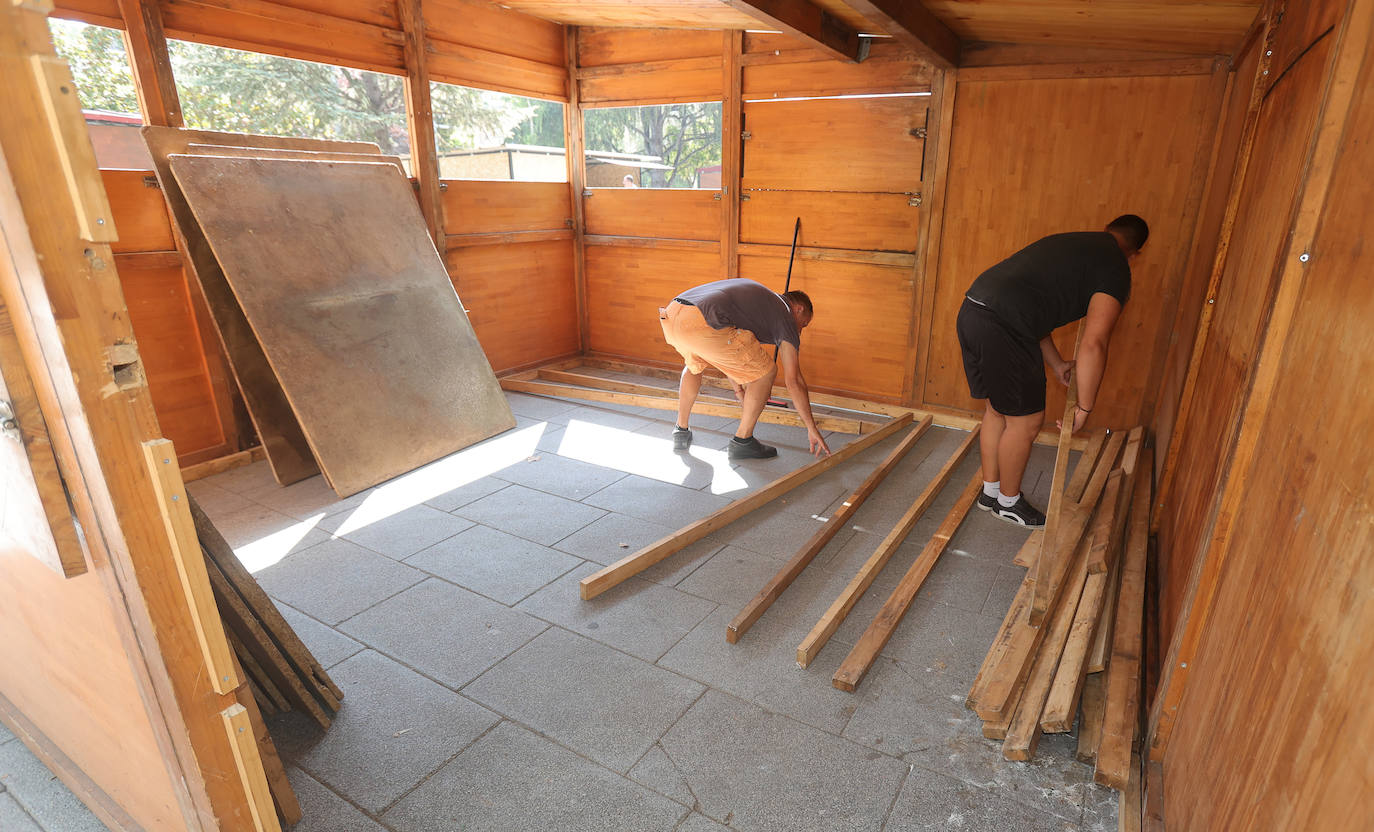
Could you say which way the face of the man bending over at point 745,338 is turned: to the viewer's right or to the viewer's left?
to the viewer's right

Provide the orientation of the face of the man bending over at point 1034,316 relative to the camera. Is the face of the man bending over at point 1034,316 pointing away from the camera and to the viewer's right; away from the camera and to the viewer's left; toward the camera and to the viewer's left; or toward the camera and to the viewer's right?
away from the camera and to the viewer's right

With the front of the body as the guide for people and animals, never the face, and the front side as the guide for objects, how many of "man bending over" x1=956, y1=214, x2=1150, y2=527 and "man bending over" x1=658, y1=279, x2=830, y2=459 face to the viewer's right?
2

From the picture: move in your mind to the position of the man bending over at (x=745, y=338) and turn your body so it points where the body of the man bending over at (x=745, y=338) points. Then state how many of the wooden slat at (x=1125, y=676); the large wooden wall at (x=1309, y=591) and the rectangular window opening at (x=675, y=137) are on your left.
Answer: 1

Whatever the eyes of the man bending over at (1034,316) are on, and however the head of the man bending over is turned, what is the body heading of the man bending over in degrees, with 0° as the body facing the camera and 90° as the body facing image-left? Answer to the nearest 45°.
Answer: approximately 270°

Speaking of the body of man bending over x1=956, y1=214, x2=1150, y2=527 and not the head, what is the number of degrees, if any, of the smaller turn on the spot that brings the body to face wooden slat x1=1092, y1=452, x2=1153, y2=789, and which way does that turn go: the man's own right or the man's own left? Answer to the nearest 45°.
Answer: approximately 90° to the man's own right

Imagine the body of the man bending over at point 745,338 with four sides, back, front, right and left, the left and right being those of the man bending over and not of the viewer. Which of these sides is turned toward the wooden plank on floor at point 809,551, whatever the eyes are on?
right

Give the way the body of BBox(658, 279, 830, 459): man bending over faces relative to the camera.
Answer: to the viewer's right

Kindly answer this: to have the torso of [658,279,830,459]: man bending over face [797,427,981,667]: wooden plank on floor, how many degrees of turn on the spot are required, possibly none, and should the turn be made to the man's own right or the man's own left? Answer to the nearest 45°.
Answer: approximately 90° to the man's own right

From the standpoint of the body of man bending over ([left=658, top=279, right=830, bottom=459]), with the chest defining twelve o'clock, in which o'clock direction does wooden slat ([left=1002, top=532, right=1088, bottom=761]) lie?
The wooden slat is roughly at 2 o'clock from the man bending over.
